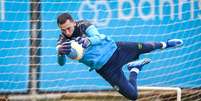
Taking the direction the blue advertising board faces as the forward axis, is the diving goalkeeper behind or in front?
in front

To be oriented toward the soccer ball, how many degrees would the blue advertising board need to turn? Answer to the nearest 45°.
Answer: approximately 45° to its right

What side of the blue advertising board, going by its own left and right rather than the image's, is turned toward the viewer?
front
